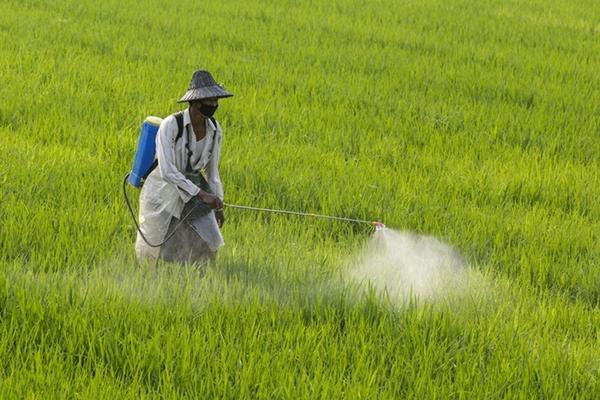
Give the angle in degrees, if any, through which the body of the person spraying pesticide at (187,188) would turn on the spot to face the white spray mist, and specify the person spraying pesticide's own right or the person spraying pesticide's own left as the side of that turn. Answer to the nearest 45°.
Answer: approximately 45° to the person spraying pesticide's own left

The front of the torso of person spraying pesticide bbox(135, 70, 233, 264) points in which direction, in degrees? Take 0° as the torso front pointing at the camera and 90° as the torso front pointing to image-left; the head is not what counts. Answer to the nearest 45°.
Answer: approximately 315°
